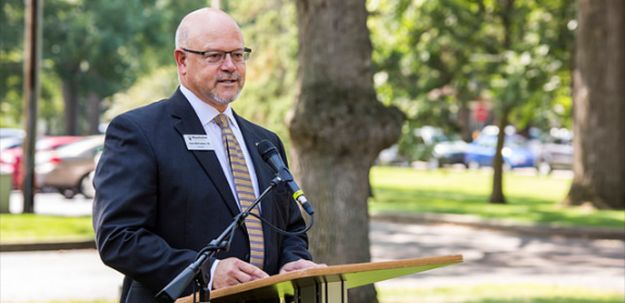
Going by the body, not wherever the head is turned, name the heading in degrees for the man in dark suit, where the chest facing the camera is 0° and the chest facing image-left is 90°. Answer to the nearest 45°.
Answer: approximately 315°

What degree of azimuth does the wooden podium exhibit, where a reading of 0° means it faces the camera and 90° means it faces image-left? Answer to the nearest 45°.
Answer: approximately 315°

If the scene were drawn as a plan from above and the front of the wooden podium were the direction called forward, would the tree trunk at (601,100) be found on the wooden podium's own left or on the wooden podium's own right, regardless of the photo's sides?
on the wooden podium's own left

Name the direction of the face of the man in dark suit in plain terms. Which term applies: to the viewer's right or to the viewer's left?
to the viewer's right

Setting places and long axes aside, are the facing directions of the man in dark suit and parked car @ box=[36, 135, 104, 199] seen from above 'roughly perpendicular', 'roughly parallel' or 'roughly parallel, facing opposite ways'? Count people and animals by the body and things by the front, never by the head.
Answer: roughly perpendicular
